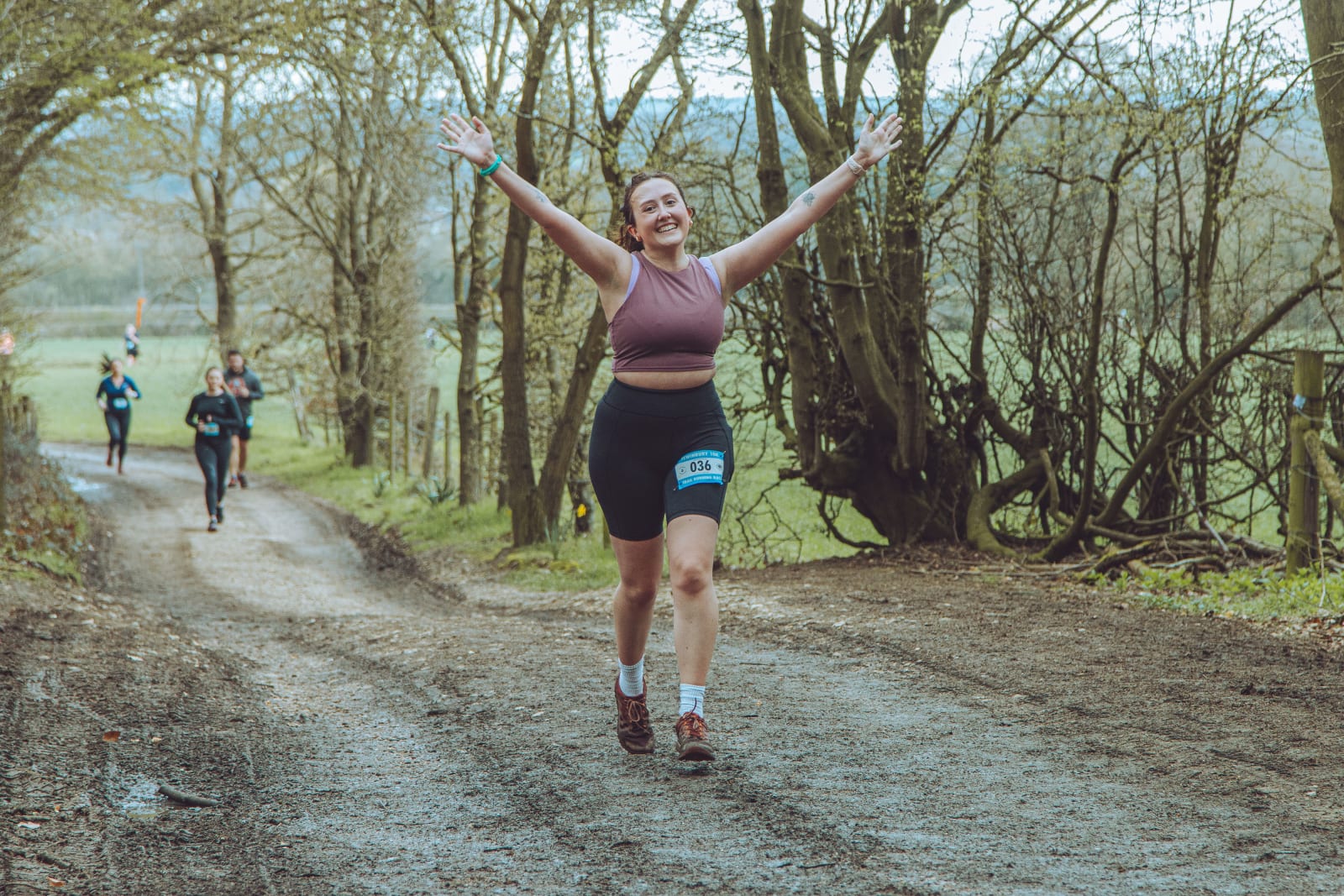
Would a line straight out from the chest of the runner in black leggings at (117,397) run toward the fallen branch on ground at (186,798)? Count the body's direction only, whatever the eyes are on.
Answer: yes

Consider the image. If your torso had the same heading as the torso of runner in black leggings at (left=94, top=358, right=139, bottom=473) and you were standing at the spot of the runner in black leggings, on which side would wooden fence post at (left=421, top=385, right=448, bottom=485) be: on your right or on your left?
on your left

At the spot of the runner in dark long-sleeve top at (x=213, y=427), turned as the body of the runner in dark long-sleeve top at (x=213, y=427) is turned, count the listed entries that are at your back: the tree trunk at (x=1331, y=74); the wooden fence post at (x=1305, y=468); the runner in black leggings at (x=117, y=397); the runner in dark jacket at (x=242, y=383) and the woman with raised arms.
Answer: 2

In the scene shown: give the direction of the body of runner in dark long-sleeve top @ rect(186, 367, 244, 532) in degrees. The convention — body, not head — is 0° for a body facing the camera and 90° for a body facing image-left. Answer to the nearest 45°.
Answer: approximately 0°

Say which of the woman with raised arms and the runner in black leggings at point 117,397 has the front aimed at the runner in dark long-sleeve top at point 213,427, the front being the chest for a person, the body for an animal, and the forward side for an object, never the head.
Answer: the runner in black leggings

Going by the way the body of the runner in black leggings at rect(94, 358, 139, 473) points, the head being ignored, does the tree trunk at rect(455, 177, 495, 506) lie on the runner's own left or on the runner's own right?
on the runner's own left
